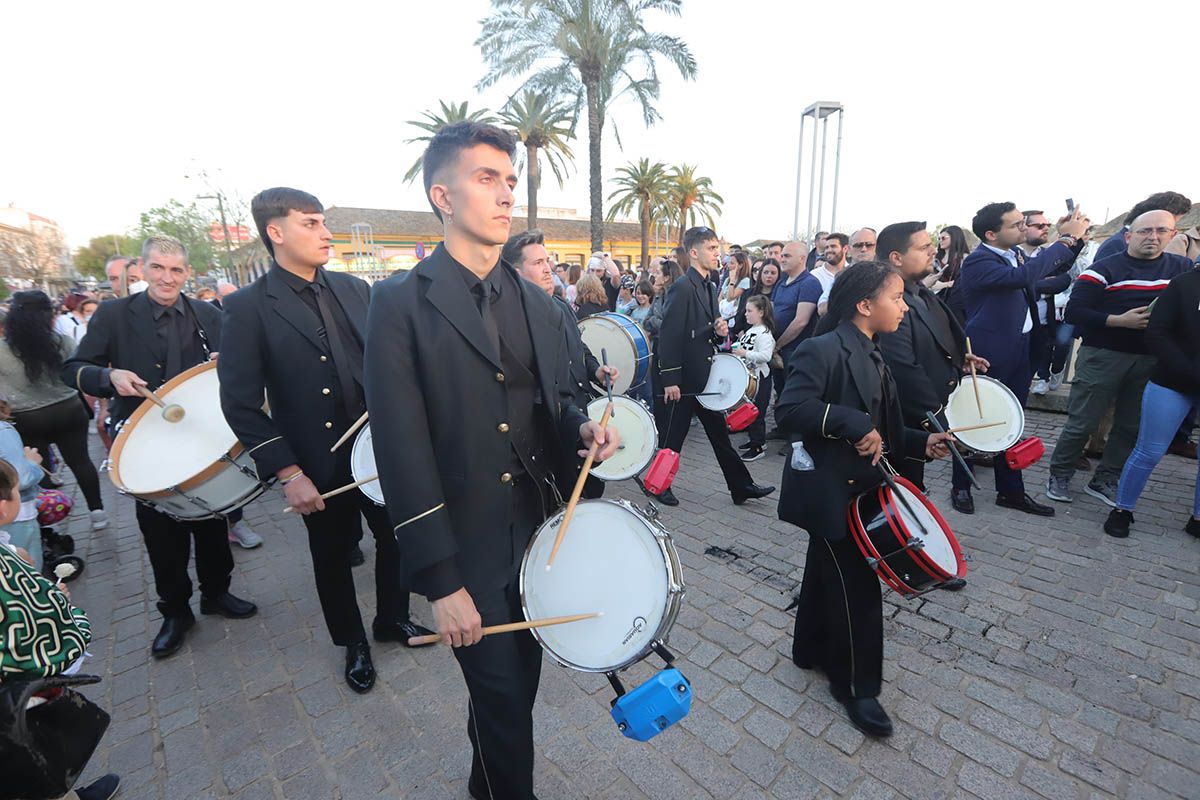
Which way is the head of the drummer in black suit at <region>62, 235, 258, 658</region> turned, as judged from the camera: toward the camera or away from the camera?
toward the camera

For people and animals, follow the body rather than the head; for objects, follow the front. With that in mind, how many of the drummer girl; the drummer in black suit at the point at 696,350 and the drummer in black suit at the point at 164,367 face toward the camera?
1

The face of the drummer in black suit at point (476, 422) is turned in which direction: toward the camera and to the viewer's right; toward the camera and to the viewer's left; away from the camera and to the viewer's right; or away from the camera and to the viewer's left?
toward the camera and to the viewer's right

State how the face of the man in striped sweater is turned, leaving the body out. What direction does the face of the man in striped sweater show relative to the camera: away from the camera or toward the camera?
toward the camera

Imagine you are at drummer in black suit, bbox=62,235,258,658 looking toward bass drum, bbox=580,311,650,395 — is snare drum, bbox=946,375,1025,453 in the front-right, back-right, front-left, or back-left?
front-right

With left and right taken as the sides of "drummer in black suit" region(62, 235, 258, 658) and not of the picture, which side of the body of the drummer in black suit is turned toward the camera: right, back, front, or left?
front

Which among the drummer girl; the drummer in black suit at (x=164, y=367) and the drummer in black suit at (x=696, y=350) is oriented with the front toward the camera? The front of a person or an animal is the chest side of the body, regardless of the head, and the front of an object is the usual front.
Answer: the drummer in black suit at (x=164, y=367)

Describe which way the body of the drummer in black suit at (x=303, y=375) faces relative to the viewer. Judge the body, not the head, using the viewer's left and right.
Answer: facing the viewer and to the right of the viewer

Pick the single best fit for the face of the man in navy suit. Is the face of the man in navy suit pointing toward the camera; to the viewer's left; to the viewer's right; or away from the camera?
to the viewer's right

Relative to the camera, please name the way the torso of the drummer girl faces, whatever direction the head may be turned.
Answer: to the viewer's right

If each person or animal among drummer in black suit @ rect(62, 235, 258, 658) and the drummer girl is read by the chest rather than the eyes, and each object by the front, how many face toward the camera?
1
